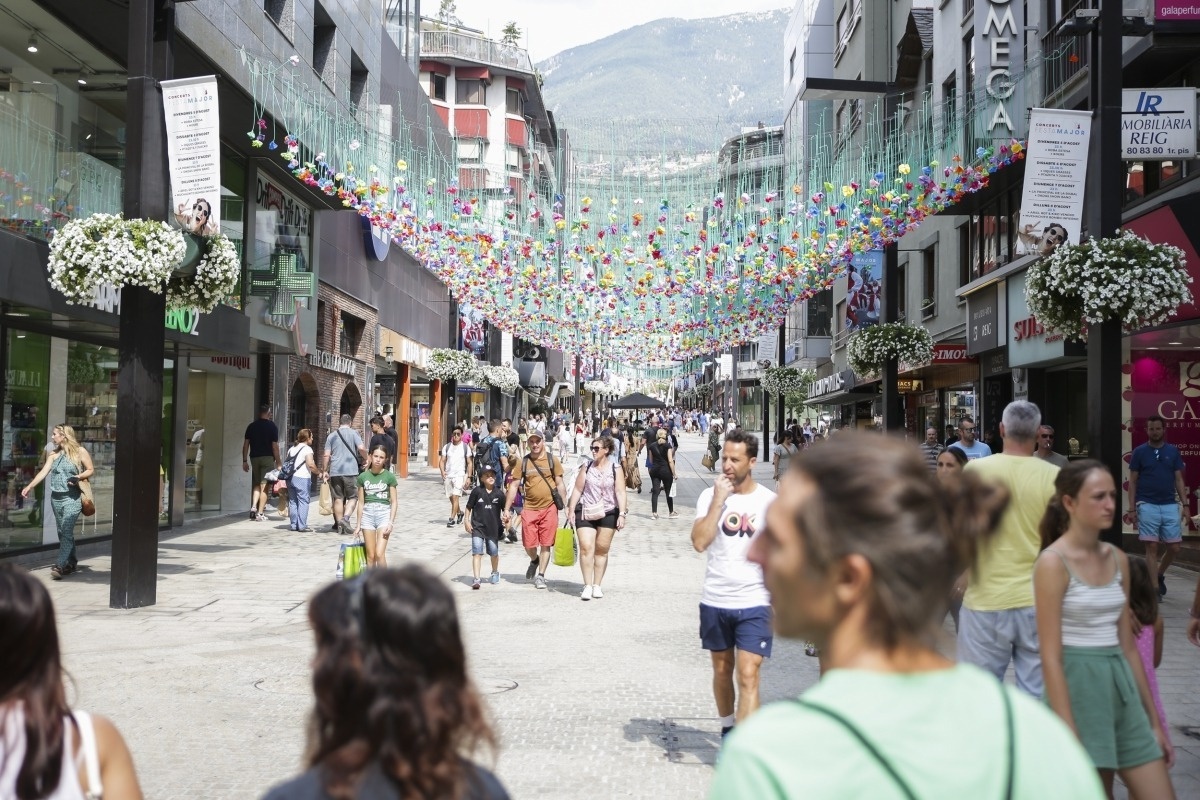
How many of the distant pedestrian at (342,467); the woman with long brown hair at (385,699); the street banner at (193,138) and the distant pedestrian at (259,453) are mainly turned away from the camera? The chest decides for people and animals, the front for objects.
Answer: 3

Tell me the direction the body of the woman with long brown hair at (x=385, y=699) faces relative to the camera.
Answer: away from the camera

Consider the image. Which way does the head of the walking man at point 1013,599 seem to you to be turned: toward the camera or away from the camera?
away from the camera

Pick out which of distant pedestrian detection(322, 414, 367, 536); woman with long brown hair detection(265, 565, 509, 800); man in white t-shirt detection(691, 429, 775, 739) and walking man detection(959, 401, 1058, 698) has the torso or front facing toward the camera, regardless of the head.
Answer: the man in white t-shirt

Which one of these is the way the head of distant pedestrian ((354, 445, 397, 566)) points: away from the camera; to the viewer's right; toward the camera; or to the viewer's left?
toward the camera

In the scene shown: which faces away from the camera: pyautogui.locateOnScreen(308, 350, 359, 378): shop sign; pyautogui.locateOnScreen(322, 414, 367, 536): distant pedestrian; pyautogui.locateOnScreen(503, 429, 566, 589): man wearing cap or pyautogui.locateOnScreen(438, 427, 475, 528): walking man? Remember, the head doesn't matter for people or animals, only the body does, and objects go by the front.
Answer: the distant pedestrian

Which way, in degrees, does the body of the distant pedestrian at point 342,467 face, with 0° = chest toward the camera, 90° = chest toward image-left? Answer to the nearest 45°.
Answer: approximately 180°

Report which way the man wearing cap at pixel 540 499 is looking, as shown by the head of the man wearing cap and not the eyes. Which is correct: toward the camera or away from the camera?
toward the camera

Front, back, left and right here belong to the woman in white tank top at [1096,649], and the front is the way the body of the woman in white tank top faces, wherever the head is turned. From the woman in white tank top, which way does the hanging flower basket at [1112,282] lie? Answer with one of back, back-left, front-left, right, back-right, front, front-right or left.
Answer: back-left

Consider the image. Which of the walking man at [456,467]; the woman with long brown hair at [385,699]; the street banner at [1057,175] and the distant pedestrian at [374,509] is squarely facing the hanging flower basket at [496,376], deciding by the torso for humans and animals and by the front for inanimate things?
the woman with long brown hair

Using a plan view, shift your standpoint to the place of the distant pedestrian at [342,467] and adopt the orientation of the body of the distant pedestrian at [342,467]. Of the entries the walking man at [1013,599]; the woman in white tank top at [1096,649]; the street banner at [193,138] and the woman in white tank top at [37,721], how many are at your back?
4

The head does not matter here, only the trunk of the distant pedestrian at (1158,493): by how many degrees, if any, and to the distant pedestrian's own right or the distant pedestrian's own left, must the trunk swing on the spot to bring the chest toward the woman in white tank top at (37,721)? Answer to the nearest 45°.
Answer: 0° — they already face them

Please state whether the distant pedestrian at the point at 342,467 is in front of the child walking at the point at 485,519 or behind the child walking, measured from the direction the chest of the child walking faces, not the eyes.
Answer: behind

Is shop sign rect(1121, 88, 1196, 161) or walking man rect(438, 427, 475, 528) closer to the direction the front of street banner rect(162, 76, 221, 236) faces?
the shop sign

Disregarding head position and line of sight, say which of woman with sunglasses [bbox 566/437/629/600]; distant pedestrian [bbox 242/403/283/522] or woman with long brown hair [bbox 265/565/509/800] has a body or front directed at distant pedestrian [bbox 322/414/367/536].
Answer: the woman with long brown hair

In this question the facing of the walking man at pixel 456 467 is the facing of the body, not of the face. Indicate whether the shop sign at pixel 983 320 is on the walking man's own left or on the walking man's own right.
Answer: on the walking man's own left

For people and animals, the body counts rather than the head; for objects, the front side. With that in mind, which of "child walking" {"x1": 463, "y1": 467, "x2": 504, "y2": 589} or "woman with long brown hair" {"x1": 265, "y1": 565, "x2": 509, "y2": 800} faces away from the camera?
the woman with long brown hair

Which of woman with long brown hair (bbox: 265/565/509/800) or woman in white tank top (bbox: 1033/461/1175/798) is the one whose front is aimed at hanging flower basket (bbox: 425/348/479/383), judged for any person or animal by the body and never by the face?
the woman with long brown hair

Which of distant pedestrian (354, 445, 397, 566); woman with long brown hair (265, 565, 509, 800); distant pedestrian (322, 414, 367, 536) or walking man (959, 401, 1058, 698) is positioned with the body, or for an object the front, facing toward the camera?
distant pedestrian (354, 445, 397, 566)

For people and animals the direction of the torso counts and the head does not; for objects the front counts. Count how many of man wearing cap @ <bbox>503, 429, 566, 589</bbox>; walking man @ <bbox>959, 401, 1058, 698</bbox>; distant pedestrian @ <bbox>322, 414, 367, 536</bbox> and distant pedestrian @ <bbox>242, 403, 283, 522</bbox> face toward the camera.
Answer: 1

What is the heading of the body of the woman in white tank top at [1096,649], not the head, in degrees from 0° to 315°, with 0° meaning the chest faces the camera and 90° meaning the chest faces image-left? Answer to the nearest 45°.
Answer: approximately 315°

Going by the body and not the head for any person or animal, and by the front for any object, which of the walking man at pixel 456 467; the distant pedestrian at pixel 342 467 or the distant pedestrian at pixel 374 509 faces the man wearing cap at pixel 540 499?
the walking man

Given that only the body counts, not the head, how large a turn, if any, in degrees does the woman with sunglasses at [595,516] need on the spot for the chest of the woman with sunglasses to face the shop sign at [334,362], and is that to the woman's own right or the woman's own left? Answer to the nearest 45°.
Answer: approximately 135° to the woman's own right

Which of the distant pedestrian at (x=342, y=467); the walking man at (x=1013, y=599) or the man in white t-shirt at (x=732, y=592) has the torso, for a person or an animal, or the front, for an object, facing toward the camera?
the man in white t-shirt
